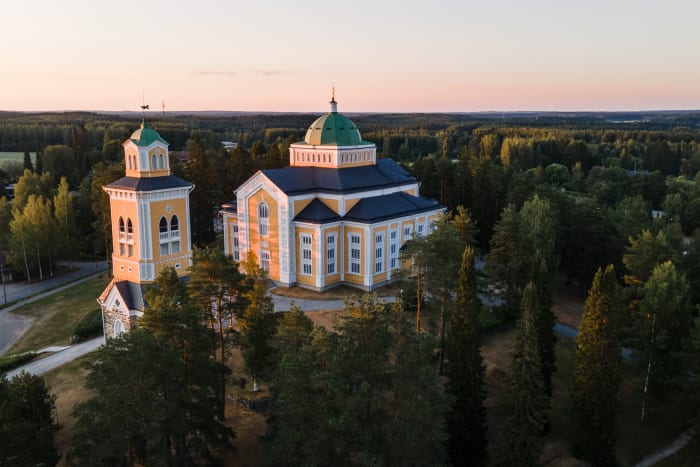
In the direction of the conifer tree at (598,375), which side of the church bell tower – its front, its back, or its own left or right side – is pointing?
left

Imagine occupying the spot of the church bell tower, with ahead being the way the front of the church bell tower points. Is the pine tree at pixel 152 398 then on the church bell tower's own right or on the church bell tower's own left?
on the church bell tower's own left

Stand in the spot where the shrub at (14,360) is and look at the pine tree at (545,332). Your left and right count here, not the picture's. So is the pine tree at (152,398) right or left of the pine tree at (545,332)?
right

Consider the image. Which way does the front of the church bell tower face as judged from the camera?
facing the viewer and to the left of the viewer

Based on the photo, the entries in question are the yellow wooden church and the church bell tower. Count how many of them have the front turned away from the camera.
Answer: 0

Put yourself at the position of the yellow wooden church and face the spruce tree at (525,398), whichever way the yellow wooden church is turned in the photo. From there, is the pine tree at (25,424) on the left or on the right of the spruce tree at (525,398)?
right
